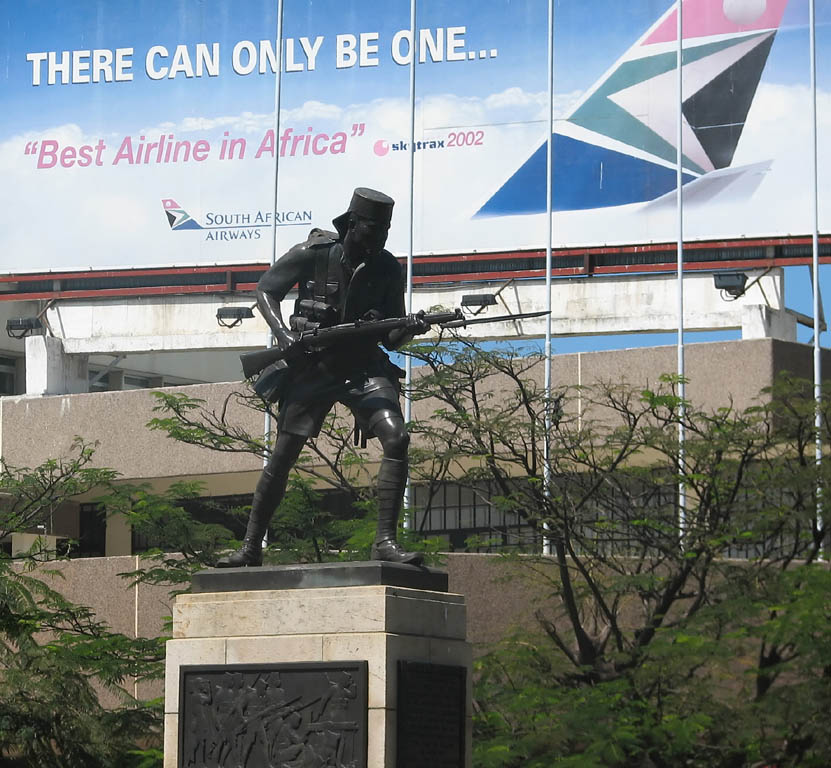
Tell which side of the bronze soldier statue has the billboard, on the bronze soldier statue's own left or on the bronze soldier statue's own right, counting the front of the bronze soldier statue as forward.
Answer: on the bronze soldier statue's own left

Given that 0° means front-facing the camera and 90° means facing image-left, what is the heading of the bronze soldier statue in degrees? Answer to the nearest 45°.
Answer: approximately 315°

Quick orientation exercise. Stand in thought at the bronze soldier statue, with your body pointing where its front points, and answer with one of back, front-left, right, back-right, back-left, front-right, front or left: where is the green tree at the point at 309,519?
back-left

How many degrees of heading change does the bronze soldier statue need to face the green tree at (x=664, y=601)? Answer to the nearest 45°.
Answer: approximately 90° to its left
